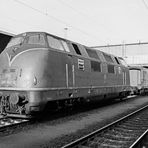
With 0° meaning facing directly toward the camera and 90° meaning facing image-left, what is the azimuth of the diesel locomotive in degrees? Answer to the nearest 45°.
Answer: approximately 45°

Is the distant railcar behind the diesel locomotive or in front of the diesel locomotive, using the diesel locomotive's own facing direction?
behind

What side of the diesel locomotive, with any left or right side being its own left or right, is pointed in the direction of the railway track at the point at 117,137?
left

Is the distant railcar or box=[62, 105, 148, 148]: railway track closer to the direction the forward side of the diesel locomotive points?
the railway track
